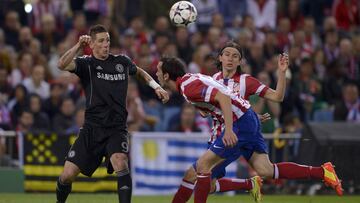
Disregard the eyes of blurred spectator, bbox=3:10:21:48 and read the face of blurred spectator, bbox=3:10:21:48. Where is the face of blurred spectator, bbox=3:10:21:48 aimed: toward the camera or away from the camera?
toward the camera

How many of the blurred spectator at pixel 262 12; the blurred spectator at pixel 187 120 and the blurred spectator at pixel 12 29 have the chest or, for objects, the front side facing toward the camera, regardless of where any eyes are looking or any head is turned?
3

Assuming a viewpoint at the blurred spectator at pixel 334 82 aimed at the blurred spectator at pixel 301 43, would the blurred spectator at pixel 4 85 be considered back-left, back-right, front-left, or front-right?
front-left

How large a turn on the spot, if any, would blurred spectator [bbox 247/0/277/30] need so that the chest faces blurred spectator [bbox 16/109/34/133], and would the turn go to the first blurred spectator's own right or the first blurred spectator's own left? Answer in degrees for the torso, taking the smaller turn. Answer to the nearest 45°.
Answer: approximately 45° to the first blurred spectator's own right

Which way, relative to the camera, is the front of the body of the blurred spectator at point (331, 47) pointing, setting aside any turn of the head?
toward the camera

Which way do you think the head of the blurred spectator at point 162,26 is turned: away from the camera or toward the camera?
toward the camera

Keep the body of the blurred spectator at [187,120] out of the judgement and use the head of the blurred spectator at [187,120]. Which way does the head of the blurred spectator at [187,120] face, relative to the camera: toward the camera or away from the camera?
toward the camera

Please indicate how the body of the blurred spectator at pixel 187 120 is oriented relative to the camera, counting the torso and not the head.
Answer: toward the camera

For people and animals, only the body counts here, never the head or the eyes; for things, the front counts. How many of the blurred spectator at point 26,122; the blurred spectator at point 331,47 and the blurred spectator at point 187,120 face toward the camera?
3

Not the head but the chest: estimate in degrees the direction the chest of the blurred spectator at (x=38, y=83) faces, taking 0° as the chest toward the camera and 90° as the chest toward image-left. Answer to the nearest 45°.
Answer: approximately 0°

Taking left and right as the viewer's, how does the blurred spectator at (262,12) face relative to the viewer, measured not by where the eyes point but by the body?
facing the viewer
